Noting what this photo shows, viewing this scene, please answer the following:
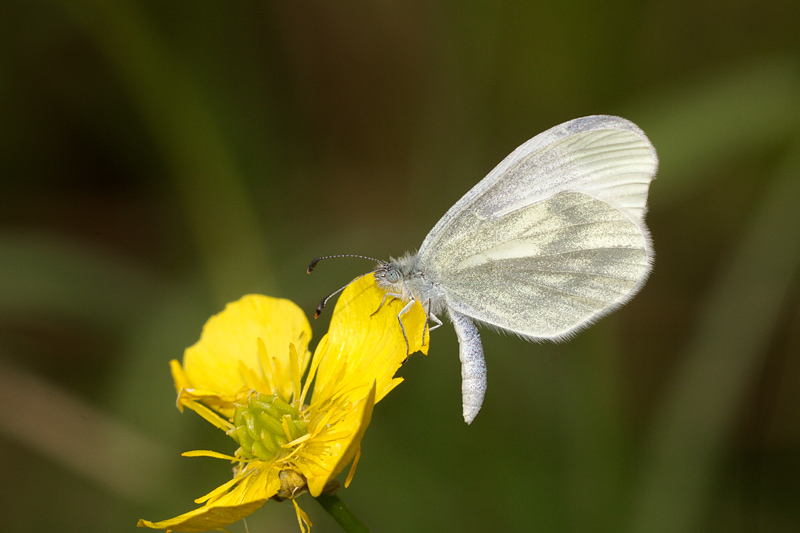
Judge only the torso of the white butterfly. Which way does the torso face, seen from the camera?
to the viewer's left
